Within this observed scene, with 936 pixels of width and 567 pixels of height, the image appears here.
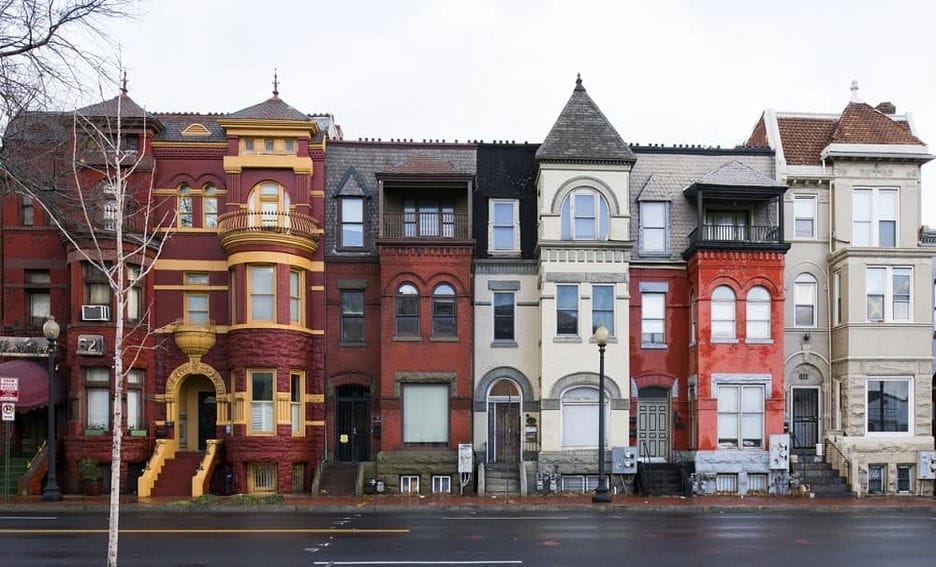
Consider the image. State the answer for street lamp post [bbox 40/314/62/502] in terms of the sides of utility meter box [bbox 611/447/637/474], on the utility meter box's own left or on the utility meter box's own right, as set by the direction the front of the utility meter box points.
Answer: on the utility meter box's own right

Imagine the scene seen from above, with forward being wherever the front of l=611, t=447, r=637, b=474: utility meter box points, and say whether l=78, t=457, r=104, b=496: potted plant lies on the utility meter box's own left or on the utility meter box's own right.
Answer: on the utility meter box's own right

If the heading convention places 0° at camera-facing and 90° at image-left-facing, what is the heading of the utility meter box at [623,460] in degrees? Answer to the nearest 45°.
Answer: approximately 0°
